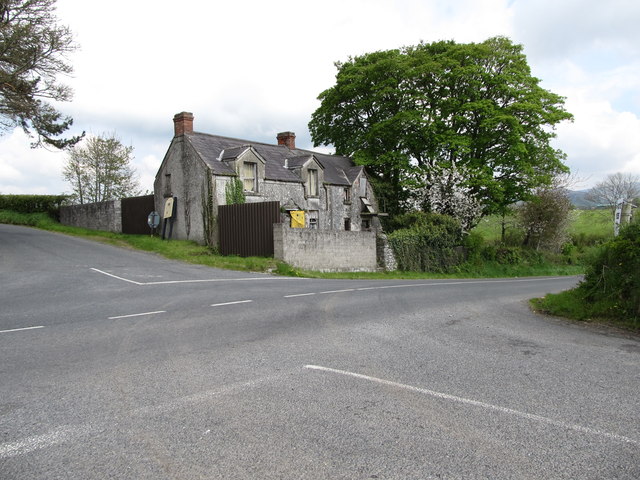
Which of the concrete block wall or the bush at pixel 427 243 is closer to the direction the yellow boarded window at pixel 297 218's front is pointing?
the concrete block wall

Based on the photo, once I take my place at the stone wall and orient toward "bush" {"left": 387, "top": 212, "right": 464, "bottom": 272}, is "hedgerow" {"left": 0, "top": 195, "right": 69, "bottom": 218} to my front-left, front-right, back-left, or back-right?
back-left

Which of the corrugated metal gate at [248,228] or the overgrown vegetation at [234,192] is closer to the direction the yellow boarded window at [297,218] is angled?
the corrugated metal gate

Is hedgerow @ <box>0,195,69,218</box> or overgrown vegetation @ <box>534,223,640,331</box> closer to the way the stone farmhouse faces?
the overgrown vegetation

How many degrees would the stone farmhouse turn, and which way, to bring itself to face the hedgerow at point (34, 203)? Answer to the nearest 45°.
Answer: approximately 180°

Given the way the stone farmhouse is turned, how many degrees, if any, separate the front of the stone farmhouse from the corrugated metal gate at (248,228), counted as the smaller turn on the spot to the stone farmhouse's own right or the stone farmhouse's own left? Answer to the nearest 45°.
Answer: approximately 45° to the stone farmhouse's own right

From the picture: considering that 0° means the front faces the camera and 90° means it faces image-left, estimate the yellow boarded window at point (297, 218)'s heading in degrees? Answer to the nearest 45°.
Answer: approximately 0°

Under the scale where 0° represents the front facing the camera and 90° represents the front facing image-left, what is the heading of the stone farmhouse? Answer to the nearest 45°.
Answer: approximately 315°

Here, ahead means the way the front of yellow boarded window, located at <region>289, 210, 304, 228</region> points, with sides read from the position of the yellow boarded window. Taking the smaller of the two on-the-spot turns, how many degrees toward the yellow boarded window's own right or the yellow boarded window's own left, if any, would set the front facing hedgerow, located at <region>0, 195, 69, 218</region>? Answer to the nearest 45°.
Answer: approximately 135° to the yellow boarded window's own right

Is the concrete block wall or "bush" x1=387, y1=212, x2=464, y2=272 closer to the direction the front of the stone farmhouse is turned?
the concrete block wall
